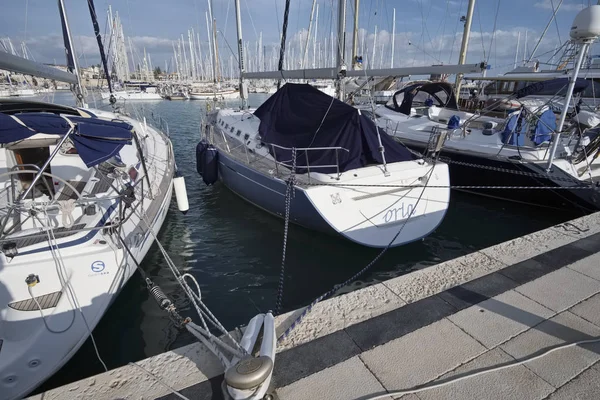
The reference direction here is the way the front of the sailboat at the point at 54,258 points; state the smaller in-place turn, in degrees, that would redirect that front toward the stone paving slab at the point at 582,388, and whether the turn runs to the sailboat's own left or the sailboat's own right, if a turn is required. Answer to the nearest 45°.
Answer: approximately 135° to the sailboat's own right

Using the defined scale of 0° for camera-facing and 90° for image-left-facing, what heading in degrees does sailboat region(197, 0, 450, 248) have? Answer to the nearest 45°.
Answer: approximately 135°

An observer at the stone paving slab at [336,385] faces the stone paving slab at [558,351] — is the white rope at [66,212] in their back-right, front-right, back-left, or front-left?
back-left

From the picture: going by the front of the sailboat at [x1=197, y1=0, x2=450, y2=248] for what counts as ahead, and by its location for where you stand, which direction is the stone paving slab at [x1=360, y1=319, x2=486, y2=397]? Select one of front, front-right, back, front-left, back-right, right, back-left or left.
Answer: back-left

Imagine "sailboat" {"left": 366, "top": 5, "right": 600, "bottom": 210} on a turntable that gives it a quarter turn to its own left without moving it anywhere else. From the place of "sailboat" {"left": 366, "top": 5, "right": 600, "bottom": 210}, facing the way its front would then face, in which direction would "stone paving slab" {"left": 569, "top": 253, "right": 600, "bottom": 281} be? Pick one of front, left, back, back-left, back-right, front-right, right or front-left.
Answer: front-left

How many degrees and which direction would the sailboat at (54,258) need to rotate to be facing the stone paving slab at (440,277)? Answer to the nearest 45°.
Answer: approximately 135° to its right

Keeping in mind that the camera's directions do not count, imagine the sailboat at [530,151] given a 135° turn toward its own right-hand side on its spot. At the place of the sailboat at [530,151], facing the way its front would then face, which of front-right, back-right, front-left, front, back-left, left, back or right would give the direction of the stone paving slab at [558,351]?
right

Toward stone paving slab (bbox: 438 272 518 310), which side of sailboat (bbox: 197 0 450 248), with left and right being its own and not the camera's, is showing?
back

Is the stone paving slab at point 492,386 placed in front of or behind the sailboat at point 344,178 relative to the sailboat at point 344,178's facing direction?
behind

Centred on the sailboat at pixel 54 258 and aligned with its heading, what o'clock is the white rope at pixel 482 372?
The white rope is roughly at 5 o'clock from the sailboat.

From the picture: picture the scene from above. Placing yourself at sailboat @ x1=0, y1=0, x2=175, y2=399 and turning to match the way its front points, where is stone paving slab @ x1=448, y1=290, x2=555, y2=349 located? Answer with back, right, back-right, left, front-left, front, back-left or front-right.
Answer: back-right

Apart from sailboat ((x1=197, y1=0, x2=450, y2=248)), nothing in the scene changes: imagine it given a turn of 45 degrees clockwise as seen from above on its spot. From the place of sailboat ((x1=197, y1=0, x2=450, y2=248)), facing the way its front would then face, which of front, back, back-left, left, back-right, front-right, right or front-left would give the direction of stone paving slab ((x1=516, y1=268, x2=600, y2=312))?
back-right

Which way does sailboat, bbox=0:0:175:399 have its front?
away from the camera

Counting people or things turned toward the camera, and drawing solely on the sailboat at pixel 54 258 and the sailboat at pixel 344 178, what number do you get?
0

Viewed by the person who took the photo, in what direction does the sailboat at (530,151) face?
facing away from the viewer and to the left of the viewer
